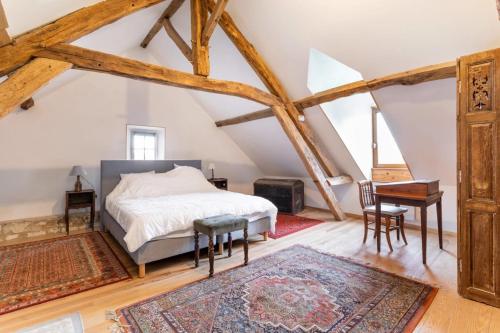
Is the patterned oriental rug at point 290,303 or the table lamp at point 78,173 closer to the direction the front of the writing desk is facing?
the table lamp

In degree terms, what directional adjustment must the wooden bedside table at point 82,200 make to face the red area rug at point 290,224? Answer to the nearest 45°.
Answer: approximately 45° to its left

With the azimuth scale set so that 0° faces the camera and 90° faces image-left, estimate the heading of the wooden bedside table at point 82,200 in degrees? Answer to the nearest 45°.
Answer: approximately 0°

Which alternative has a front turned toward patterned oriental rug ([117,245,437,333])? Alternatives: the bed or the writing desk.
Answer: the bed

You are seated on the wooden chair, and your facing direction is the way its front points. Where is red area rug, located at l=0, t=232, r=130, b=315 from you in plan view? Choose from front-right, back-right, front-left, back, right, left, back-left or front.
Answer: right

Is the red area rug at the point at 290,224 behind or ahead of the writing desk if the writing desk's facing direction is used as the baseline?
ahead

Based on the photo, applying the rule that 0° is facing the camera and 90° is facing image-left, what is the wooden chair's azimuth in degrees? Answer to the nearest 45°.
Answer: approximately 315°

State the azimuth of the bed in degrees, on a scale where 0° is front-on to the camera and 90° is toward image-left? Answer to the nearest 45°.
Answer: approximately 315°

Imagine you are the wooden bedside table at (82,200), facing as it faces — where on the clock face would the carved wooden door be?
The carved wooden door is roughly at 11 o'clock from the wooden bedside table.

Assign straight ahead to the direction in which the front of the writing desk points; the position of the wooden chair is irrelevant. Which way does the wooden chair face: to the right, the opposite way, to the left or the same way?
the opposite way

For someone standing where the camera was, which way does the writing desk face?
facing away from the viewer and to the left of the viewer

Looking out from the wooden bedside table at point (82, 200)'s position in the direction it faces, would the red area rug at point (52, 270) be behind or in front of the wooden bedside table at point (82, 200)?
in front

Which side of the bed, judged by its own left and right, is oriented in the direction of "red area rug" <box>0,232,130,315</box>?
right

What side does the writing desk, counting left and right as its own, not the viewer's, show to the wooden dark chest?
front
